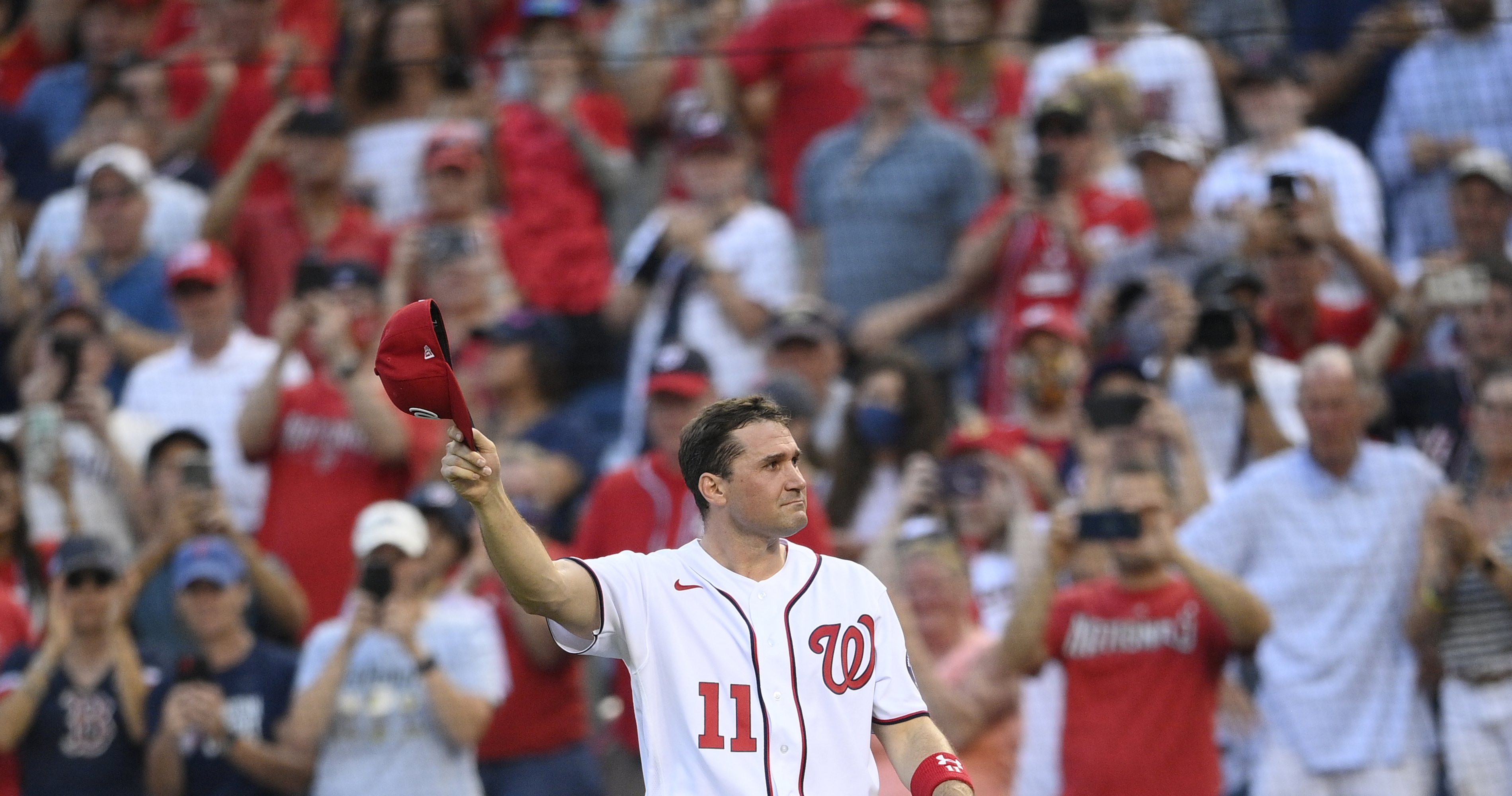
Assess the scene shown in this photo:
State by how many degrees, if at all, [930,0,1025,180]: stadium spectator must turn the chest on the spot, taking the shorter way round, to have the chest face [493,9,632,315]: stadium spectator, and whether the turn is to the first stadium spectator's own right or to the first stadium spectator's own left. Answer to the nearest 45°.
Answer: approximately 90° to the first stadium spectator's own right

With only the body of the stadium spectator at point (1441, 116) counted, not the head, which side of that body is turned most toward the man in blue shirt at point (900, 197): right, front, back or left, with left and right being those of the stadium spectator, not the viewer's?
right

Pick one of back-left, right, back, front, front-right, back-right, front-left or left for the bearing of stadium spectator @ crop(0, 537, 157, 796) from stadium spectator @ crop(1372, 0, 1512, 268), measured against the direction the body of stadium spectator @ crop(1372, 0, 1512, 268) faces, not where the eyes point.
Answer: front-right

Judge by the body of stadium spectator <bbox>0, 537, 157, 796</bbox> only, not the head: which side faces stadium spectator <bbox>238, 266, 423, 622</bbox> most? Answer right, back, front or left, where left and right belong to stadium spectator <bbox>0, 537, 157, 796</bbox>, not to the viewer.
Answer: back

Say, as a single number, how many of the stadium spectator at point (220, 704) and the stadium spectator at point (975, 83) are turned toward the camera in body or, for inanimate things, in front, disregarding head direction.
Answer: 2

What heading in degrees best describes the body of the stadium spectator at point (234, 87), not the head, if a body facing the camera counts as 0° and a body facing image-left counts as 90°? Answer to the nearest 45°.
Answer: approximately 0°

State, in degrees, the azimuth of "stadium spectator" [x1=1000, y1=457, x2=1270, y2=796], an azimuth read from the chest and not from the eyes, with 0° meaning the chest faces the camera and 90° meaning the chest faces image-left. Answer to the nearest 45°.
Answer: approximately 0°
